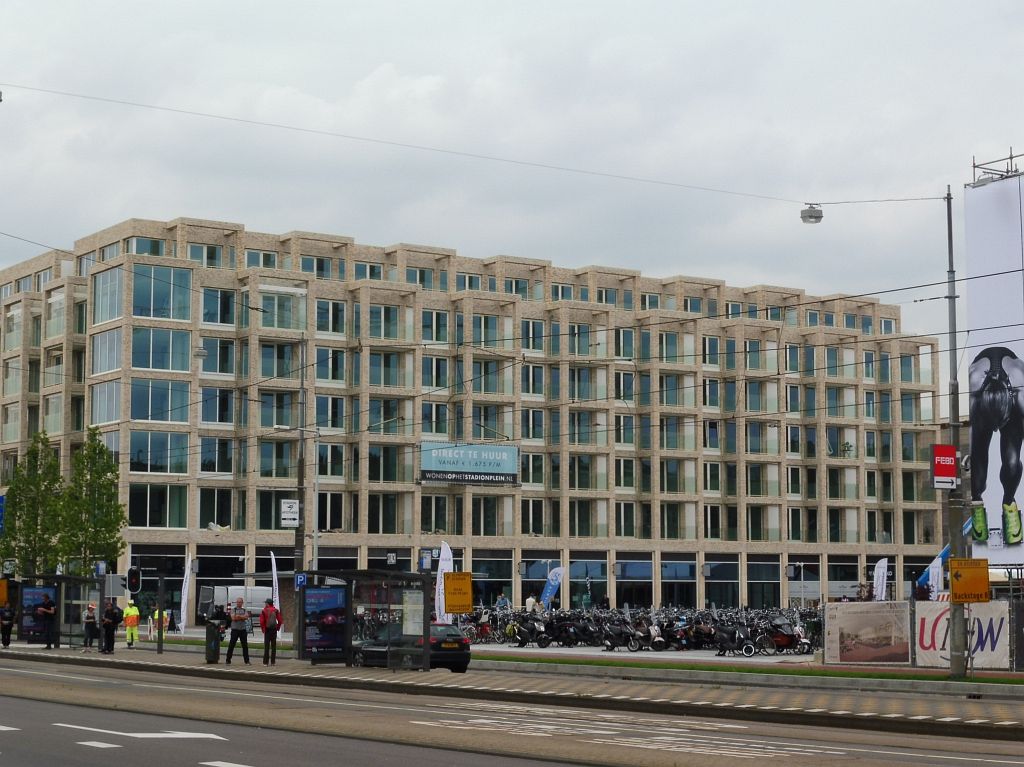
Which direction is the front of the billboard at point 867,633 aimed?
toward the camera

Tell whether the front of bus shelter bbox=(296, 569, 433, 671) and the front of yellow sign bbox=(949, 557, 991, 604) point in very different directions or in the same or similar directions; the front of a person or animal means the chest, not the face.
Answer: same or similar directions

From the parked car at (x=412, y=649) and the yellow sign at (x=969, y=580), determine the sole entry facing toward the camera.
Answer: the yellow sign

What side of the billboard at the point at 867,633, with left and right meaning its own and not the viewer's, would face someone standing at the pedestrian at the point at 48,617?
right

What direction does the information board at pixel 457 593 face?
toward the camera

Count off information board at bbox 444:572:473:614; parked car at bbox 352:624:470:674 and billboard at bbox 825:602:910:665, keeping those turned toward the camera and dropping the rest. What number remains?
2

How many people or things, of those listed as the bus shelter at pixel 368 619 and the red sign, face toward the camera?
2

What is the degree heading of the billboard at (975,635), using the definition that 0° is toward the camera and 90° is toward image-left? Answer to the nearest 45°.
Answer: approximately 0°

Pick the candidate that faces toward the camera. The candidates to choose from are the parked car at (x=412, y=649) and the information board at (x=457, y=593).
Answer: the information board

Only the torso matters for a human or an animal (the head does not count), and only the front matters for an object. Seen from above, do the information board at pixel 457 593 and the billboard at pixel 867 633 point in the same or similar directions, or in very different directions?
same or similar directions

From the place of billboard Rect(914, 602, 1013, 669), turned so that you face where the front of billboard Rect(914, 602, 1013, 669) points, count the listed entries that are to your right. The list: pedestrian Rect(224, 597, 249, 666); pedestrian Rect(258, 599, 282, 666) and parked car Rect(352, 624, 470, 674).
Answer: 3

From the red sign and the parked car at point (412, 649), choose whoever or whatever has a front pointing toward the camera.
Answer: the red sign

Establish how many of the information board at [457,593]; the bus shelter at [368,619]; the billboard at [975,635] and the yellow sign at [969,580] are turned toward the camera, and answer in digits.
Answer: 4
